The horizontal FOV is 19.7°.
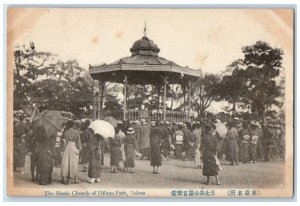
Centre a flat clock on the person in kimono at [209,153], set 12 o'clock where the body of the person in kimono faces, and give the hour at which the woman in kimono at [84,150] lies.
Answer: The woman in kimono is roughly at 9 o'clock from the person in kimono.

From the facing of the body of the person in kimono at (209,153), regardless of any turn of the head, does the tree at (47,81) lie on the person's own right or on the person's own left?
on the person's own left

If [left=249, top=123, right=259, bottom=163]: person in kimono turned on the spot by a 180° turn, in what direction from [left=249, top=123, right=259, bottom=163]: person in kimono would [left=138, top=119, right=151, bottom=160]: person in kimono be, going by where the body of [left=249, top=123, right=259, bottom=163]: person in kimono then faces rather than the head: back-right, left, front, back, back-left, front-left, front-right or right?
right

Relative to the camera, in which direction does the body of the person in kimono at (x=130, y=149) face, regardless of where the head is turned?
away from the camera

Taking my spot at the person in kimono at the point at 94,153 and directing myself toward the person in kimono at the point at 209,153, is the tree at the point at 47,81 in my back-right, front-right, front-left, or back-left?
back-left

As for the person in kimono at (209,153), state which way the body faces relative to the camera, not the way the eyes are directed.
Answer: away from the camera

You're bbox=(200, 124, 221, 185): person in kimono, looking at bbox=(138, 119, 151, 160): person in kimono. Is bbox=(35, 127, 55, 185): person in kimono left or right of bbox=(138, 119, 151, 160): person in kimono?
left
